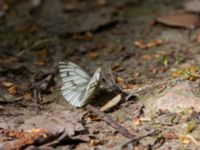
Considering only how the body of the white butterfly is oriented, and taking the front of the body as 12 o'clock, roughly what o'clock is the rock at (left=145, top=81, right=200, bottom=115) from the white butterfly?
The rock is roughly at 2 o'clock from the white butterfly.

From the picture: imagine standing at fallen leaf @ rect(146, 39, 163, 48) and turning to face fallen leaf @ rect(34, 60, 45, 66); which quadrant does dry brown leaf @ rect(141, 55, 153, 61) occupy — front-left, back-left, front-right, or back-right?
front-left

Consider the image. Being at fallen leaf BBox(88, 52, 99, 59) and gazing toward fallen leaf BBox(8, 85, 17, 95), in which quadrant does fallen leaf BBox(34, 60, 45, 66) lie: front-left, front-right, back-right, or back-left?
front-right

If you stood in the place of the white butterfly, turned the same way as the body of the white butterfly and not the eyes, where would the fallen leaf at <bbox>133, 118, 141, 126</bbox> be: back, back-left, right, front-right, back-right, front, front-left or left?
right

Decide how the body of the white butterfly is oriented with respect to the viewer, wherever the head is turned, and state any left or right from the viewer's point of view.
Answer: facing away from the viewer and to the right of the viewer

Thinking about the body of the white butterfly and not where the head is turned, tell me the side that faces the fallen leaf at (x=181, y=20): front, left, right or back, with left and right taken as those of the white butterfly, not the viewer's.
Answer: front

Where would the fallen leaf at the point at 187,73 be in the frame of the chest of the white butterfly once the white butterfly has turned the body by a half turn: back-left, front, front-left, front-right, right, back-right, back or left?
back-left

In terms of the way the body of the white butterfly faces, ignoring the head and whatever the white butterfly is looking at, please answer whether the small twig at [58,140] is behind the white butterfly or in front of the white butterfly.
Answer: behind

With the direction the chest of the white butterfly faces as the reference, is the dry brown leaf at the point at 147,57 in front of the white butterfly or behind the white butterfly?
in front

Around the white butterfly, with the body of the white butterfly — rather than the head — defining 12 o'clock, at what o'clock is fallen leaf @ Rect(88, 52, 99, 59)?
The fallen leaf is roughly at 11 o'clock from the white butterfly.
